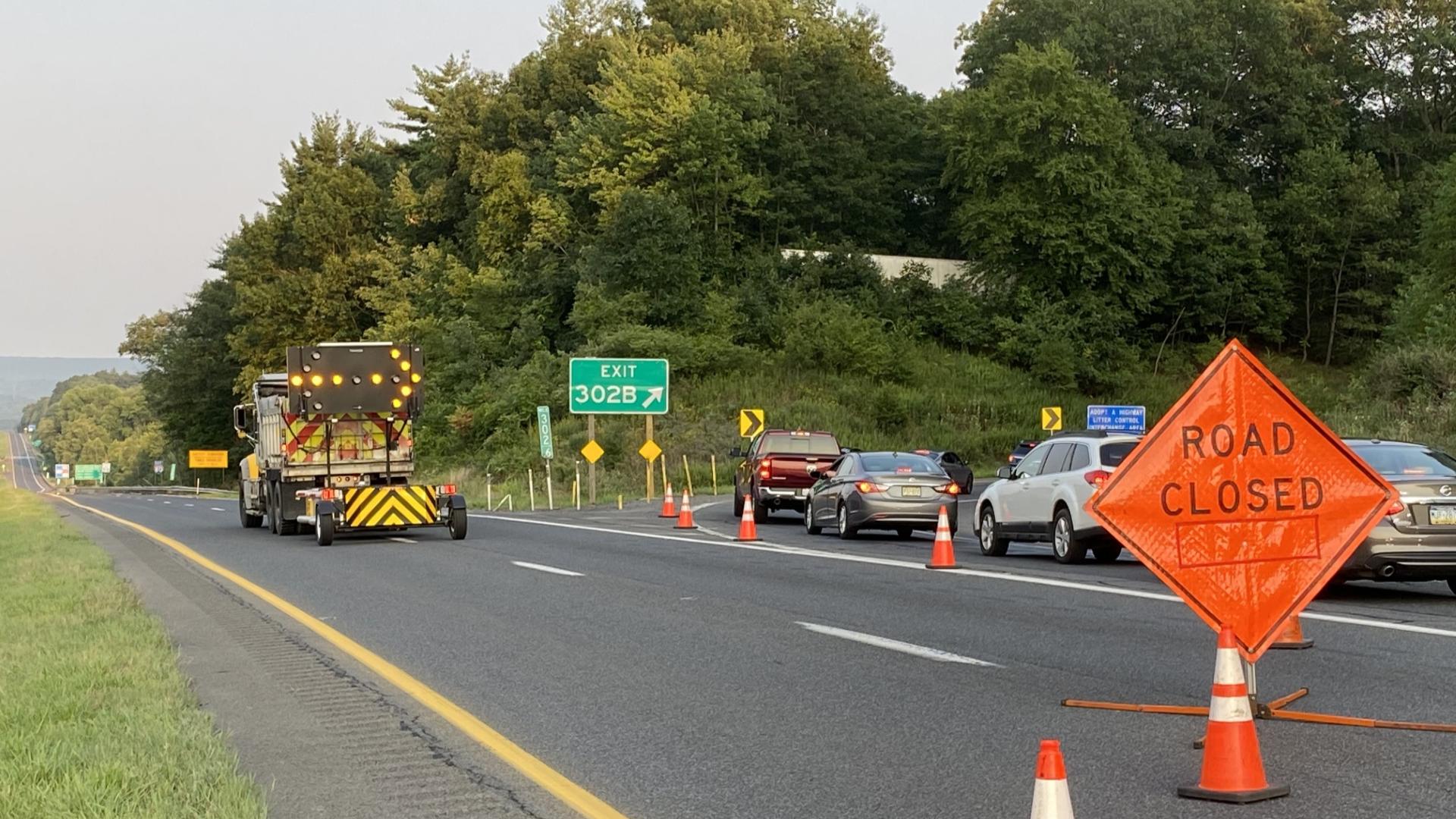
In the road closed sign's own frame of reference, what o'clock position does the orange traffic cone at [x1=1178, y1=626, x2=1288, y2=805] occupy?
The orange traffic cone is roughly at 12 o'clock from the road closed sign.

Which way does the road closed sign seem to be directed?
toward the camera

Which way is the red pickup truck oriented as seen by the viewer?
away from the camera

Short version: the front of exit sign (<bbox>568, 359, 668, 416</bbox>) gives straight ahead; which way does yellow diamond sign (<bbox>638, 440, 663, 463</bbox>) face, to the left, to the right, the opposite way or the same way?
the same way

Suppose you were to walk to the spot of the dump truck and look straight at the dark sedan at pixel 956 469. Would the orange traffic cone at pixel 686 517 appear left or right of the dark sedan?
right

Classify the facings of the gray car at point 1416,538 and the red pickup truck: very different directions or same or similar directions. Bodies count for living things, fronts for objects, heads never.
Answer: same or similar directions

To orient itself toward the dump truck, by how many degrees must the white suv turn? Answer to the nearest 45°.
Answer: approximately 45° to its left

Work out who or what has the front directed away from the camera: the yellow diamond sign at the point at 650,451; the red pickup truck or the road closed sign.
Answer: the red pickup truck

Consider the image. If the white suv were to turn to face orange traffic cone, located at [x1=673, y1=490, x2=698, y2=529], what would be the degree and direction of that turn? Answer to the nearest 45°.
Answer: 0° — it already faces it

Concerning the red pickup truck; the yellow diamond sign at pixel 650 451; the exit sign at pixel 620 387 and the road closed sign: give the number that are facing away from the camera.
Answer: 1

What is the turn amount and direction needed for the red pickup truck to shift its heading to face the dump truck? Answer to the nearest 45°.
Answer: approximately 135° to its left

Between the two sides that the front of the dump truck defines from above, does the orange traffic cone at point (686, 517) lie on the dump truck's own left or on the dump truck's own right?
on the dump truck's own right

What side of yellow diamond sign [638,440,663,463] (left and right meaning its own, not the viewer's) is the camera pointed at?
front

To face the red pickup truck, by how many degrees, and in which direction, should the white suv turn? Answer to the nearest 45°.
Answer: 0° — it already faces it

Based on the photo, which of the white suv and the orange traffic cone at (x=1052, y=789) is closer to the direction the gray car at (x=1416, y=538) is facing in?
the white suv

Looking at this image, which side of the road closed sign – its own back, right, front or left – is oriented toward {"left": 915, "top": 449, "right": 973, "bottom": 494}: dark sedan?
back

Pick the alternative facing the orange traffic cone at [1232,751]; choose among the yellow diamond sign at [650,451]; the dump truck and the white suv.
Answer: the yellow diamond sign

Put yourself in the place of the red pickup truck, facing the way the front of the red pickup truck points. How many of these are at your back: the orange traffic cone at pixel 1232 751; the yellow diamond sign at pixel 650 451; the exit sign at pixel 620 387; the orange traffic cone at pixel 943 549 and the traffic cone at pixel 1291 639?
3

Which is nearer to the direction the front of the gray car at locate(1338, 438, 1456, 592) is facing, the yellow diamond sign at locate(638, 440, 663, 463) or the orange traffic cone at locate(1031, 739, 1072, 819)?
the yellow diamond sign
